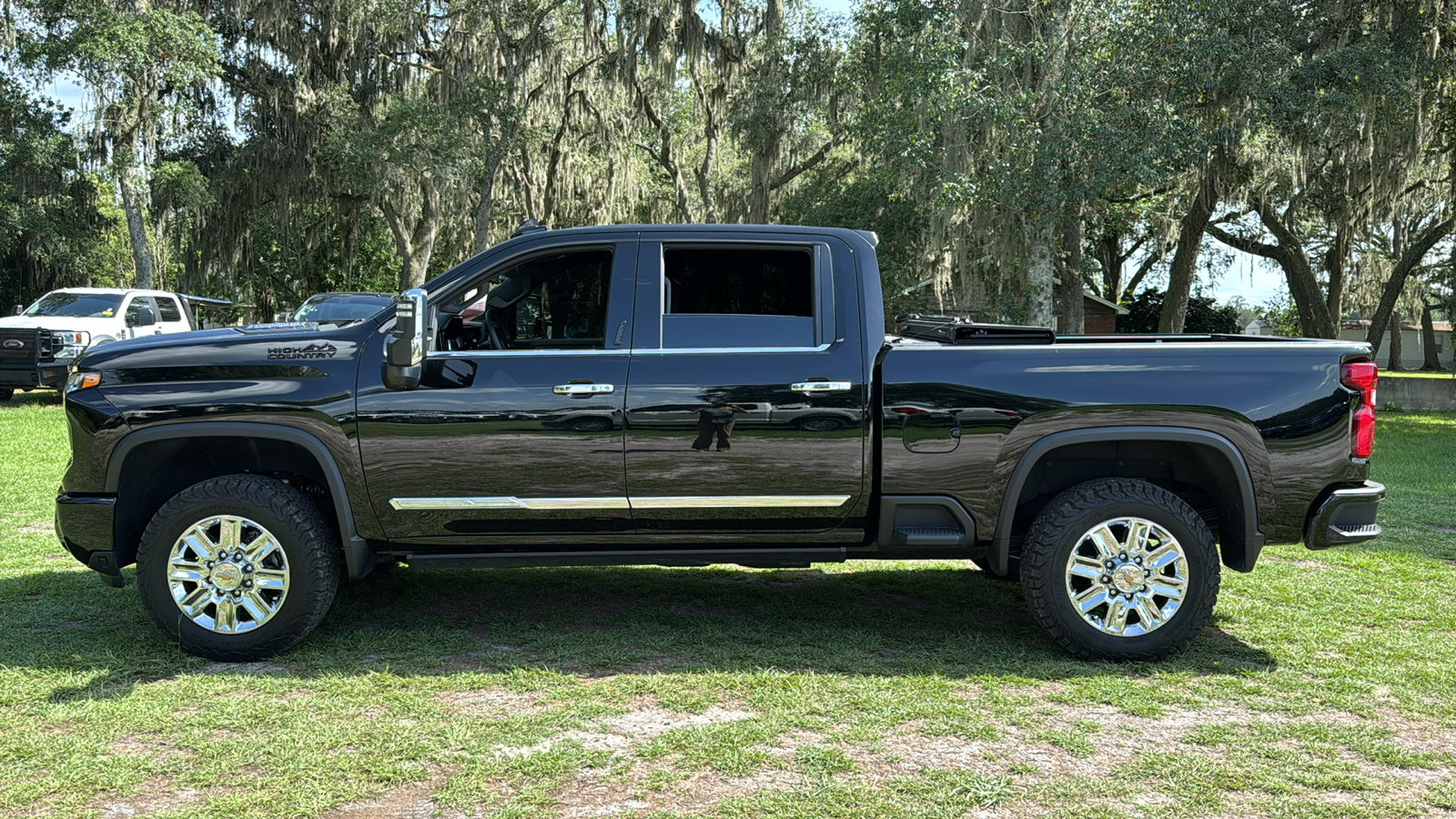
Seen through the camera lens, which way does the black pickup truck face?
facing to the left of the viewer

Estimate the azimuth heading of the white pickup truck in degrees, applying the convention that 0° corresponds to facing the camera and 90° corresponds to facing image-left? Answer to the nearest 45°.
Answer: approximately 45°

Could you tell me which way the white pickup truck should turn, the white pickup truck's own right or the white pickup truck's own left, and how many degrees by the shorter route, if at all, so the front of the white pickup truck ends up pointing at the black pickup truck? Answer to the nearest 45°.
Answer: approximately 45° to the white pickup truck's own left

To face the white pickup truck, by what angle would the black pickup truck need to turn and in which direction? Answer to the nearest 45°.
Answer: approximately 45° to its right
